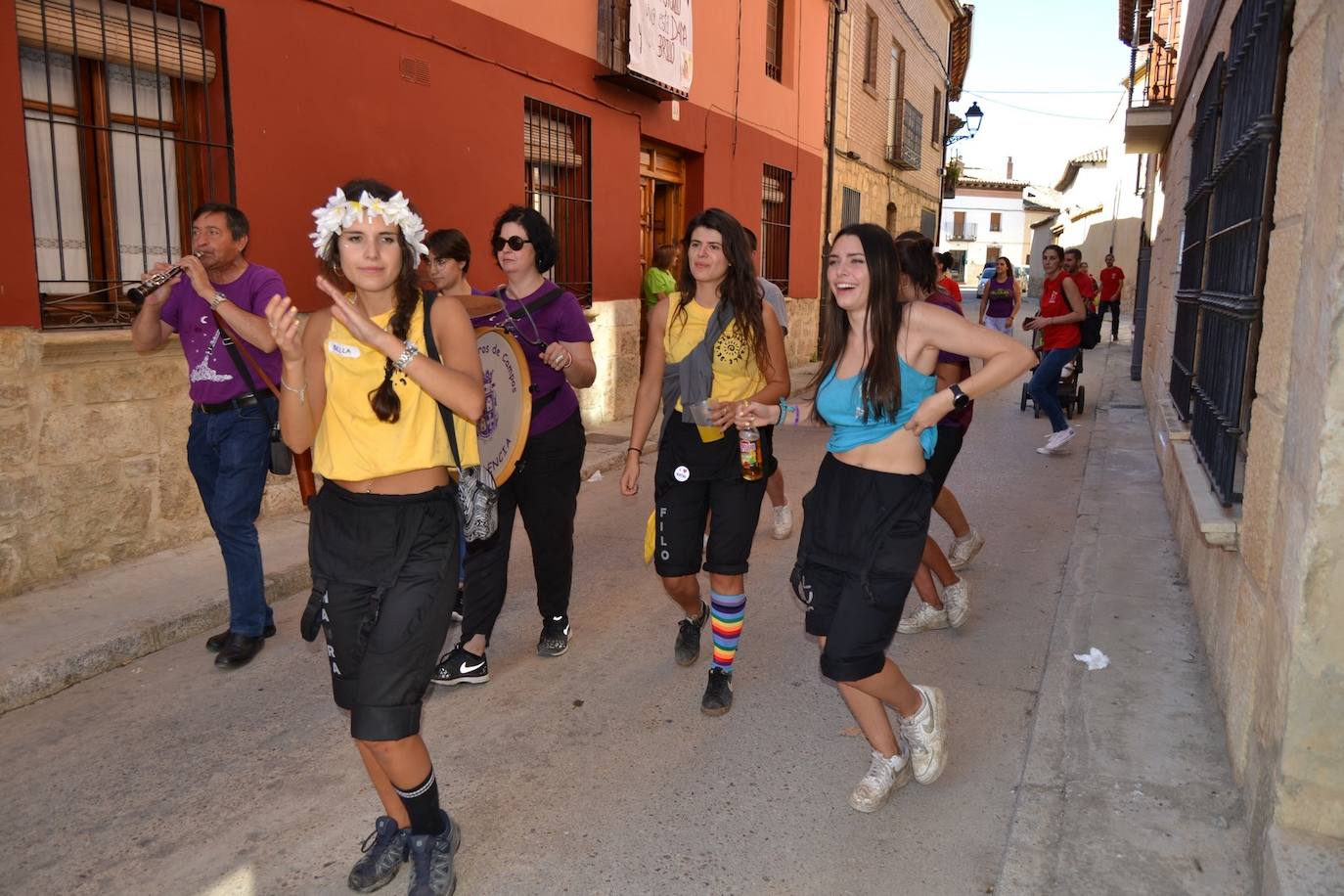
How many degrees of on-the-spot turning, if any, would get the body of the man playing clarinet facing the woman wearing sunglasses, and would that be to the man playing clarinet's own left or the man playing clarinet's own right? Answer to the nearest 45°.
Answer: approximately 90° to the man playing clarinet's own left

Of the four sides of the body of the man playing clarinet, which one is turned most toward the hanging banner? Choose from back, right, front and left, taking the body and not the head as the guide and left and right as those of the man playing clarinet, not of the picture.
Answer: back

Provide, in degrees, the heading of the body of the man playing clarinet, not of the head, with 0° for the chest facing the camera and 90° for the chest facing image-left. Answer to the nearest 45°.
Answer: approximately 45°

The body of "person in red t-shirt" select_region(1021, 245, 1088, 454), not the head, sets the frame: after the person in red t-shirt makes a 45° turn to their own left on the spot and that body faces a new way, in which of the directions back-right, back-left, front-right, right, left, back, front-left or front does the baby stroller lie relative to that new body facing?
back

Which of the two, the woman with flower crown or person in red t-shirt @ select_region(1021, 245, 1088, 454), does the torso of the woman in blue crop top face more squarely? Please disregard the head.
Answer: the woman with flower crown

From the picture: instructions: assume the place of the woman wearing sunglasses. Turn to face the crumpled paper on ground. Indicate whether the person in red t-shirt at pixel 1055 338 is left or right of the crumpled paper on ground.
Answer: left

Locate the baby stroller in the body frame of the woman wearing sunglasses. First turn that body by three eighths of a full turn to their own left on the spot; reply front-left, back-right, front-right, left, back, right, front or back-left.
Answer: front-left

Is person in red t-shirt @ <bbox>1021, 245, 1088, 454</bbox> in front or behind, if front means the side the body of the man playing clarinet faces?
behind

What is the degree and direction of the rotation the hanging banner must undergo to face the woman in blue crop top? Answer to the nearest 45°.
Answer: approximately 45° to its right

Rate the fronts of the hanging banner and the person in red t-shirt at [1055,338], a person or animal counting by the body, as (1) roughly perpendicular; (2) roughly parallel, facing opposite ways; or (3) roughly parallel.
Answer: roughly perpendicular

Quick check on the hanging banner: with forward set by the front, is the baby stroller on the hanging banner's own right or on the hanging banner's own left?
on the hanging banner's own left
